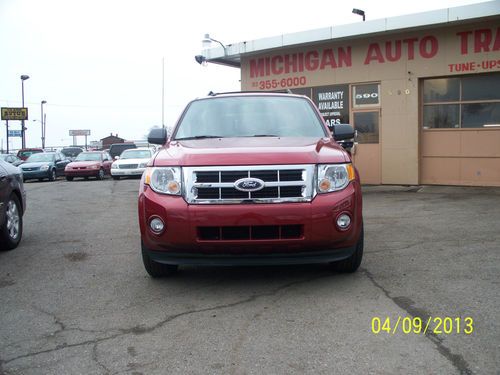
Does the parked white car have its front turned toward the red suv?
yes

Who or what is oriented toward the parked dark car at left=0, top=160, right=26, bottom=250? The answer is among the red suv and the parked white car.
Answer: the parked white car

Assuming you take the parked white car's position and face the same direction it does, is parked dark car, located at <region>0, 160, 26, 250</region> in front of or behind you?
in front

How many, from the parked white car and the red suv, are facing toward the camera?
2

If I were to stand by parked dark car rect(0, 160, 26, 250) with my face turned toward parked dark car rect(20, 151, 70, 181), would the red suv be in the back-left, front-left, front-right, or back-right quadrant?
back-right

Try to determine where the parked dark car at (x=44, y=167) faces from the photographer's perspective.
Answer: facing the viewer and to the left of the viewer

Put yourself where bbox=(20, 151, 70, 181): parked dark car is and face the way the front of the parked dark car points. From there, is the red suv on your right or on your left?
on your left

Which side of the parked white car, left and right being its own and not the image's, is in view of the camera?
front

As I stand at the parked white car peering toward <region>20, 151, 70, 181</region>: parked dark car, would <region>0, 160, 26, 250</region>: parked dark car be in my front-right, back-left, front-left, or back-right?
back-left

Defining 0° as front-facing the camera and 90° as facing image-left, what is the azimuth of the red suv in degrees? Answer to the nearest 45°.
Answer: approximately 0°
